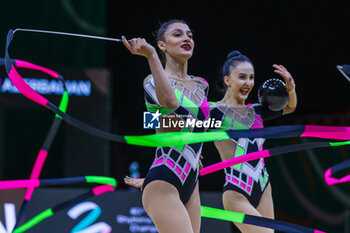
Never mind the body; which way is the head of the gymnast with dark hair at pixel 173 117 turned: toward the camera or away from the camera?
toward the camera

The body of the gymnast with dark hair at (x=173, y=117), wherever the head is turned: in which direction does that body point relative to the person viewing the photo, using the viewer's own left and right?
facing the viewer and to the right of the viewer

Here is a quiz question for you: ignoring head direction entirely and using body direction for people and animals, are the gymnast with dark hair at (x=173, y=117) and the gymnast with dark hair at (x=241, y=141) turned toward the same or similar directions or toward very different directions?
same or similar directions

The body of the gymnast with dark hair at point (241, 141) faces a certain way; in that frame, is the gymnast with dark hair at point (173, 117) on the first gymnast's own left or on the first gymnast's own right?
on the first gymnast's own right

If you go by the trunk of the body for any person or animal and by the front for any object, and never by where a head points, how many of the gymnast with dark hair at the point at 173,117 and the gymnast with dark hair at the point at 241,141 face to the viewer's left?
0

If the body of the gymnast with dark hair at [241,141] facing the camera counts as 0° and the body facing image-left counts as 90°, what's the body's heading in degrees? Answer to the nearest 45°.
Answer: approximately 315°

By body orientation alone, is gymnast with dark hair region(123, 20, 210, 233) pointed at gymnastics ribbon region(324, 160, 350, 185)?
no

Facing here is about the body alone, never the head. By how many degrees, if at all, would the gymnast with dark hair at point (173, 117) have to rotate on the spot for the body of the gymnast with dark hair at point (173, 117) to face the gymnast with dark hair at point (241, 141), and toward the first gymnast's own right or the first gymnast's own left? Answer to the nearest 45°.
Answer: approximately 90° to the first gymnast's own left
